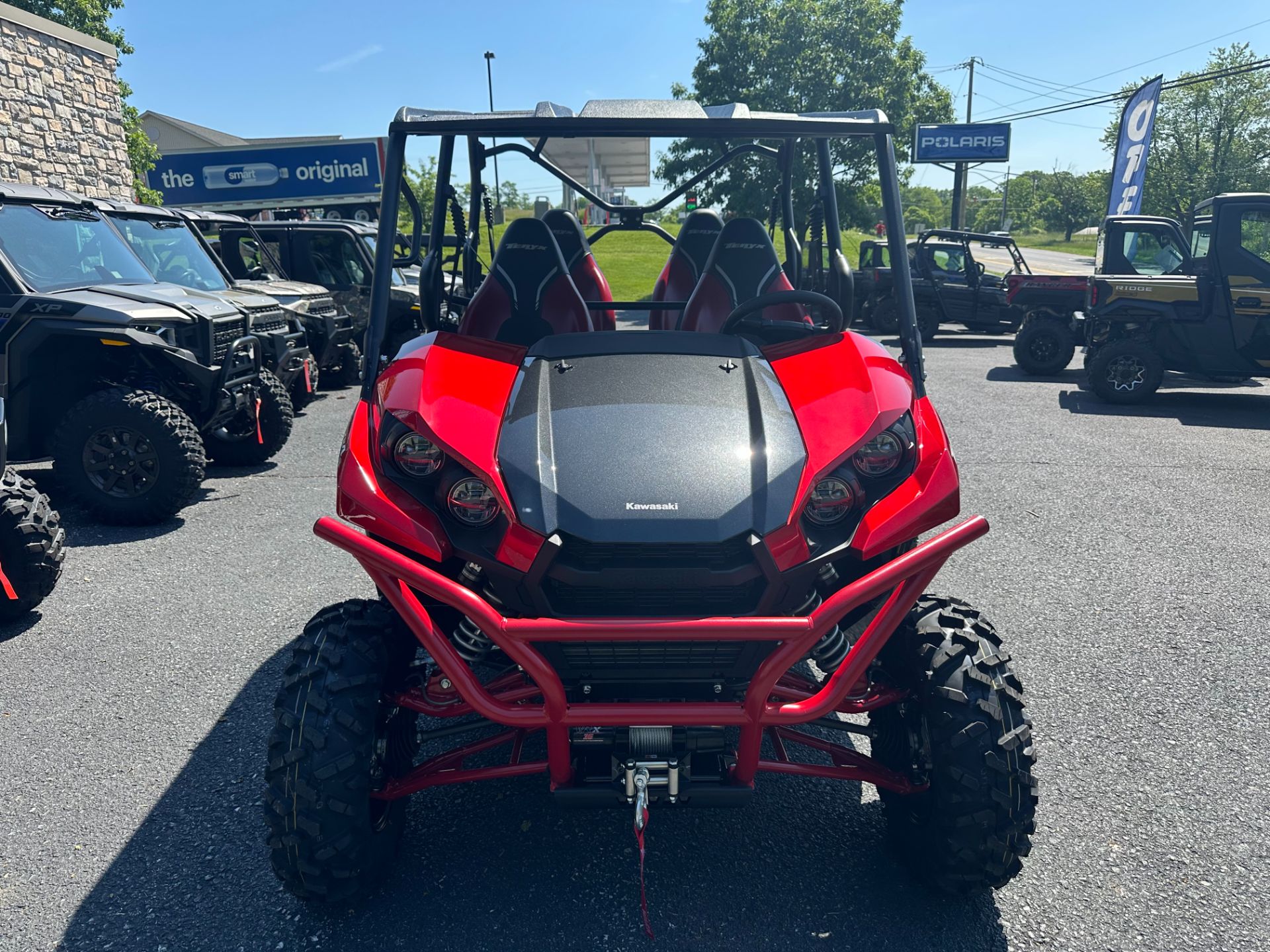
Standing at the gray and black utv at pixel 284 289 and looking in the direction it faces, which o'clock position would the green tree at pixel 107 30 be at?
The green tree is roughly at 7 o'clock from the gray and black utv.

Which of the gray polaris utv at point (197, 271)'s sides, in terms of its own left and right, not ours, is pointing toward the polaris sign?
left

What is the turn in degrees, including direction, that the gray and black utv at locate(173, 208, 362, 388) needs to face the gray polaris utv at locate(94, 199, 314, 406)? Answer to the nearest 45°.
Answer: approximately 45° to its right

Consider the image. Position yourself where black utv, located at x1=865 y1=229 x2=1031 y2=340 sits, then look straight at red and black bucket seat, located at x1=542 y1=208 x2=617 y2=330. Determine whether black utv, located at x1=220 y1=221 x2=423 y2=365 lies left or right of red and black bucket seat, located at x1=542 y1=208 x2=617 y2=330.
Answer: right

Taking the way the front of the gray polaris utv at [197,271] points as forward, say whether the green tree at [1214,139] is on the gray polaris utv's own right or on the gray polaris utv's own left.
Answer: on the gray polaris utv's own left

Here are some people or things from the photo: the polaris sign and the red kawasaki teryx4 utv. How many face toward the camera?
2

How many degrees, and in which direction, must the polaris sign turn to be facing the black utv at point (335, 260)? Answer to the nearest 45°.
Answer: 0° — it already faces it

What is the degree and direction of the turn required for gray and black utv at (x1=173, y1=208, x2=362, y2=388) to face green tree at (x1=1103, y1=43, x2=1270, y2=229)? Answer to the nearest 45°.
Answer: approximately 90° to its left
